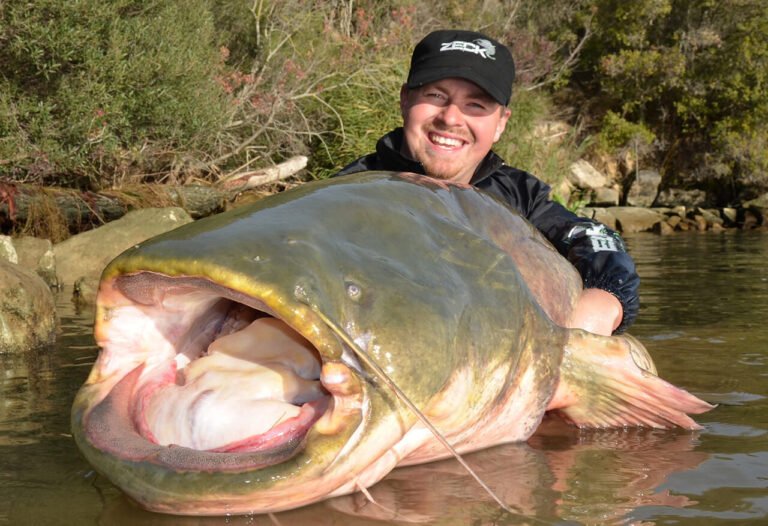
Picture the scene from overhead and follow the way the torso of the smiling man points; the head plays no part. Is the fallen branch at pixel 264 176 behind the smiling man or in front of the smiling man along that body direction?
behind

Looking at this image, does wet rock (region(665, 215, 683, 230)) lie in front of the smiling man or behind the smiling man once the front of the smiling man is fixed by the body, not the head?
behind

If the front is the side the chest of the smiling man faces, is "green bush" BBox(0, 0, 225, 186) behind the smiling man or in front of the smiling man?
behind

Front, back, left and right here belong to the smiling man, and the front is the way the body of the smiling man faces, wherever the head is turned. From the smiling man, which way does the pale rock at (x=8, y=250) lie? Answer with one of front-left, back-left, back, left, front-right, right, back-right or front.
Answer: back-right

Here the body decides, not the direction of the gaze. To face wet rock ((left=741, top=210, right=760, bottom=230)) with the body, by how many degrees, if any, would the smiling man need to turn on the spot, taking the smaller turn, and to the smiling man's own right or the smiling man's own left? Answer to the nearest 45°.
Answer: approximately 180°

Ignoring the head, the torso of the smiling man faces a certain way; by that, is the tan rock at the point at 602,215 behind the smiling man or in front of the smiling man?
behind

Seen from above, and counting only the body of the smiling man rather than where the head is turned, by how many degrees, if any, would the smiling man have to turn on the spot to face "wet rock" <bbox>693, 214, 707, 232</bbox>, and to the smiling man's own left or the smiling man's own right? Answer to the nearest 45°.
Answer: approximately 180°

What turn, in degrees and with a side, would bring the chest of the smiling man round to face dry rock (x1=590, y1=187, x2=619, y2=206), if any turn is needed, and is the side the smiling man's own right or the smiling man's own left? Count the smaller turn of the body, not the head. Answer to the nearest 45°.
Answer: approximately 180°

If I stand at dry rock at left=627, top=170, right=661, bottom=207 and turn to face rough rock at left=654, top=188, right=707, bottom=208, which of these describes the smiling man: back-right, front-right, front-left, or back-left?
back-right

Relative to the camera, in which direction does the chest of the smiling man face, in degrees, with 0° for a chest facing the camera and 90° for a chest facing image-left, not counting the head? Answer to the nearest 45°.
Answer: approximately 0°

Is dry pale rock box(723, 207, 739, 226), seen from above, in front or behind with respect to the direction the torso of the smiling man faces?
behind
